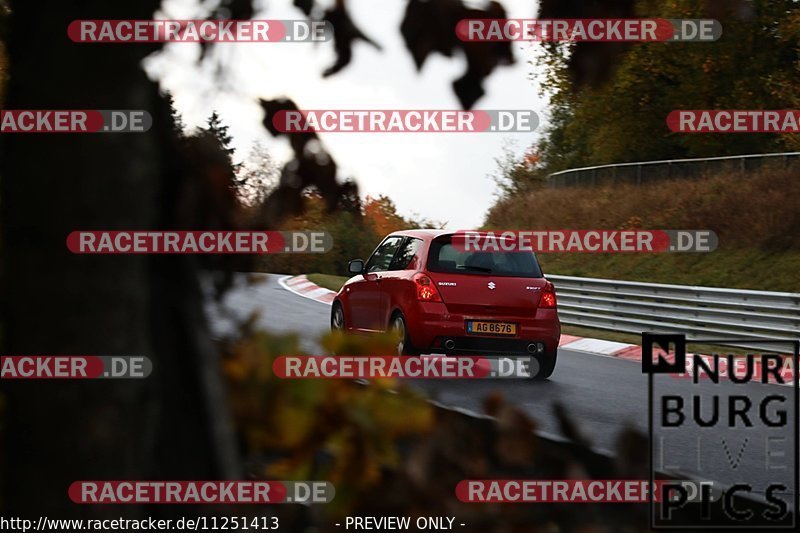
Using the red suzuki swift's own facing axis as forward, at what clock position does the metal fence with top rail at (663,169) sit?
The metal fence with top rail is roughly at 2 o'clock from the red suzuki swift.

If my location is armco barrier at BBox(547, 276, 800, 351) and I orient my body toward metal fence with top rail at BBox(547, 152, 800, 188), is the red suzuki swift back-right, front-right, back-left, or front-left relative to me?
back-left

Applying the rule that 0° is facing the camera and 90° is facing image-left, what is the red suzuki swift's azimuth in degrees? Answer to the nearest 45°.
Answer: approximately 135°

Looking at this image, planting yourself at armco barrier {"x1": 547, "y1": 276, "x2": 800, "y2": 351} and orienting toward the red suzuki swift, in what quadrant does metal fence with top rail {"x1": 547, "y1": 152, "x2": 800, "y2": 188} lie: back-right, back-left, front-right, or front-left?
back-right

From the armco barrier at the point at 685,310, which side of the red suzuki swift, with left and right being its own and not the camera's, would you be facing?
right

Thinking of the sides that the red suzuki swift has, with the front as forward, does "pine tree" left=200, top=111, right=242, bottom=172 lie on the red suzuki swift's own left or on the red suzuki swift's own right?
on the red suzuki swift's own left
